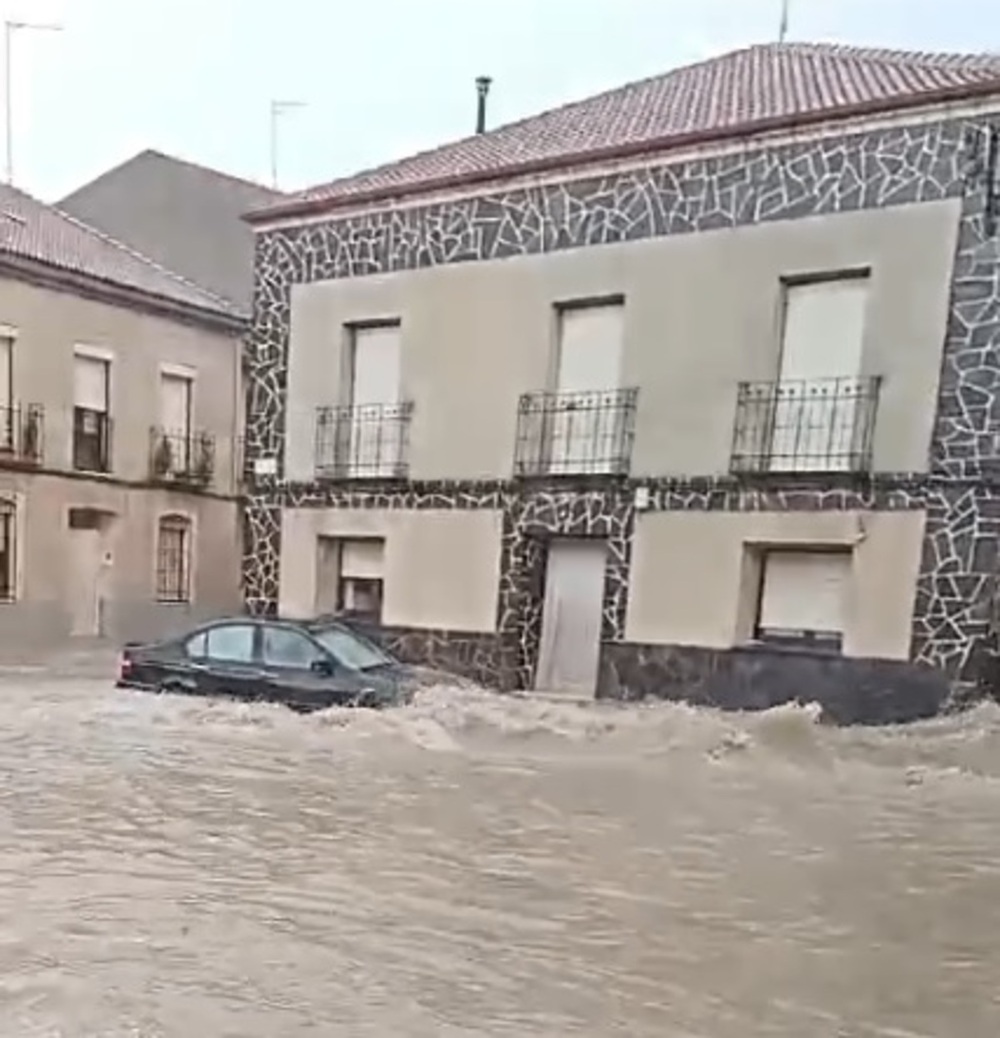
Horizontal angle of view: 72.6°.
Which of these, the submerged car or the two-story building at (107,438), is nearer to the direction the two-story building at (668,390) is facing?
the submerged car

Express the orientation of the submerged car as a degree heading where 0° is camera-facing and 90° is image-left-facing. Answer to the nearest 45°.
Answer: approximately 315°

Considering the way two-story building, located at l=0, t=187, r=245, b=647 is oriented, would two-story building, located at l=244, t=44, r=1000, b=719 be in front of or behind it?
in front

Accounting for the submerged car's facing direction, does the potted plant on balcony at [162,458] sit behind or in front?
behind

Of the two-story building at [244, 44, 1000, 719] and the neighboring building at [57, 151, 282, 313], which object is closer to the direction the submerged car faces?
the two-story building

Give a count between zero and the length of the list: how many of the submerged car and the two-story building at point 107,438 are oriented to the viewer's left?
0

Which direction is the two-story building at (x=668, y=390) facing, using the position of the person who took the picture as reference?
facing the viewer and to the left of the viewer

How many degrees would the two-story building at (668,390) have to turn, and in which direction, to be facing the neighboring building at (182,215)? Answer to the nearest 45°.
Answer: approximately 90° to its right
